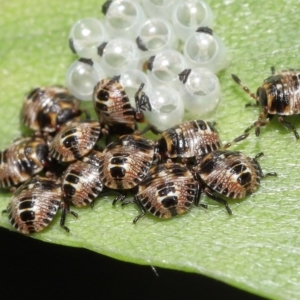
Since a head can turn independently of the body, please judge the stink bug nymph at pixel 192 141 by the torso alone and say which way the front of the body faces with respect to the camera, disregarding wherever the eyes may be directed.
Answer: to the viewer's left

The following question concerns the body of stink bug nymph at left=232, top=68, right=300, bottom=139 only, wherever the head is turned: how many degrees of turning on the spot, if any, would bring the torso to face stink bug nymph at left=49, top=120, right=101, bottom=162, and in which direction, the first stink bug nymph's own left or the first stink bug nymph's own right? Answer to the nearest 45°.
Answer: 0° — it already faces it

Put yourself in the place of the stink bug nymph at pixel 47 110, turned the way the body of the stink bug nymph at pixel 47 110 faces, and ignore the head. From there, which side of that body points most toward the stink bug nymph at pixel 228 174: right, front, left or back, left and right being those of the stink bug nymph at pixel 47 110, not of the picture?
front

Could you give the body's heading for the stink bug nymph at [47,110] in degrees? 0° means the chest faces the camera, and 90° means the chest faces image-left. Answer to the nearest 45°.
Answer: approximately 315°

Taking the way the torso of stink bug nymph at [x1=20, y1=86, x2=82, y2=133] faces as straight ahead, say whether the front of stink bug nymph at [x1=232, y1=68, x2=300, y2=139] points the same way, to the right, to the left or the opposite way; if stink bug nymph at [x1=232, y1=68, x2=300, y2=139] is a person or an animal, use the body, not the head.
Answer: the opposite way

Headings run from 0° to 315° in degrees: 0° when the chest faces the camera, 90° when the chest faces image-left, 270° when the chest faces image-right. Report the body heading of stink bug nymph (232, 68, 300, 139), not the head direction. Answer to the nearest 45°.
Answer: approximately 90°

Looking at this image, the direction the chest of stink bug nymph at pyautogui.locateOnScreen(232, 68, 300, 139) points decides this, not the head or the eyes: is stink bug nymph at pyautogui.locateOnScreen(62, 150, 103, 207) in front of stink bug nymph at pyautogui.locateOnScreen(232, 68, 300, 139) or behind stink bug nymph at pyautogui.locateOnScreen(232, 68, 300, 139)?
in front
